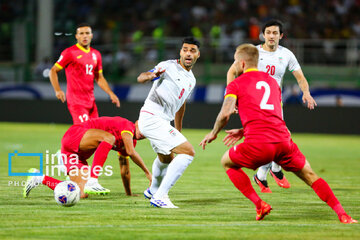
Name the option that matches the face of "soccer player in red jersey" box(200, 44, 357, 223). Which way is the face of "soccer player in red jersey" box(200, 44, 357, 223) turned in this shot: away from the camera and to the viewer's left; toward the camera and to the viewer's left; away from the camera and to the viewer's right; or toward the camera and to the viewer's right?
away from the camera and to the viewer's left

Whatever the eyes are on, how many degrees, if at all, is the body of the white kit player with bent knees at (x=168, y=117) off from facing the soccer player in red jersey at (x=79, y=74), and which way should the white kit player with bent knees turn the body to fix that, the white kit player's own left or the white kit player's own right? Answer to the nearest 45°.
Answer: approximately 180°

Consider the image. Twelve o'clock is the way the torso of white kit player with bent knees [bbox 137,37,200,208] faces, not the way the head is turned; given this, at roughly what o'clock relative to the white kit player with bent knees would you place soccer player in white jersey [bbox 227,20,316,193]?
The soccer player in white jersey is roughly at 9 o'clock from the white kit player with bent knees.

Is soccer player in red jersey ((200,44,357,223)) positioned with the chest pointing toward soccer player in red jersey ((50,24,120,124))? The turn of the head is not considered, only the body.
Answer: yes

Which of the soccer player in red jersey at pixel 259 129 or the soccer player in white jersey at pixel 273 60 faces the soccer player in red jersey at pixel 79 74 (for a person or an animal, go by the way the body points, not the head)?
the soccer player in red jersey at pixel 259 129

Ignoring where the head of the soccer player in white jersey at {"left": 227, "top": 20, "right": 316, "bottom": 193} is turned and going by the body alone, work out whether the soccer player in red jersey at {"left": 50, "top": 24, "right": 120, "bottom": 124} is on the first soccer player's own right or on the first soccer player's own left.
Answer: on the first soccer player's own right

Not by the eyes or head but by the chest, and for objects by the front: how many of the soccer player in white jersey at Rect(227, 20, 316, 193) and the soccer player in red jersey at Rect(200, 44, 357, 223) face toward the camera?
1

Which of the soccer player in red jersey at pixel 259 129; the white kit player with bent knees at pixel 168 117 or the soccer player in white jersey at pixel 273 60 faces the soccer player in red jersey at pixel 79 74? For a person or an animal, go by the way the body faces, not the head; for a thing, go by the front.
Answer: the soccer player in red jersey at pixel 259 129

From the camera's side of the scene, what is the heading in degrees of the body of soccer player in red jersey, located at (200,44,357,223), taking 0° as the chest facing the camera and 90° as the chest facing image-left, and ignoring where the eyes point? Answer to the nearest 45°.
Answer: approximately 135°

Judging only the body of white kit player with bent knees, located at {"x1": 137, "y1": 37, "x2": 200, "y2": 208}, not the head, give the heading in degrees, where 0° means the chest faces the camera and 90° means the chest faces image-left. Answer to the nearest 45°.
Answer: approximately 315°

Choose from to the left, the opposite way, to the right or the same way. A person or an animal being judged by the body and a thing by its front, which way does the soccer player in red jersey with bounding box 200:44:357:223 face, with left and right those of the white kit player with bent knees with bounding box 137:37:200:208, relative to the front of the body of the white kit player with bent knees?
the opposite way

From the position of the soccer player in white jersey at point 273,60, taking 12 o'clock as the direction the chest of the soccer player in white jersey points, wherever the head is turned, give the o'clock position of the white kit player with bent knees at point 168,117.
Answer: The white kit player with bent knees is roughly at 1 o'clock from the soccer player in white jersey.

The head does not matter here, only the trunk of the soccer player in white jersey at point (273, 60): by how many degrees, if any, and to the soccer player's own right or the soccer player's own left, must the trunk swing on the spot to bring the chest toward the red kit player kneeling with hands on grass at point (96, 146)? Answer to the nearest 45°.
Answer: approximately 45° to the soccer player's own right
